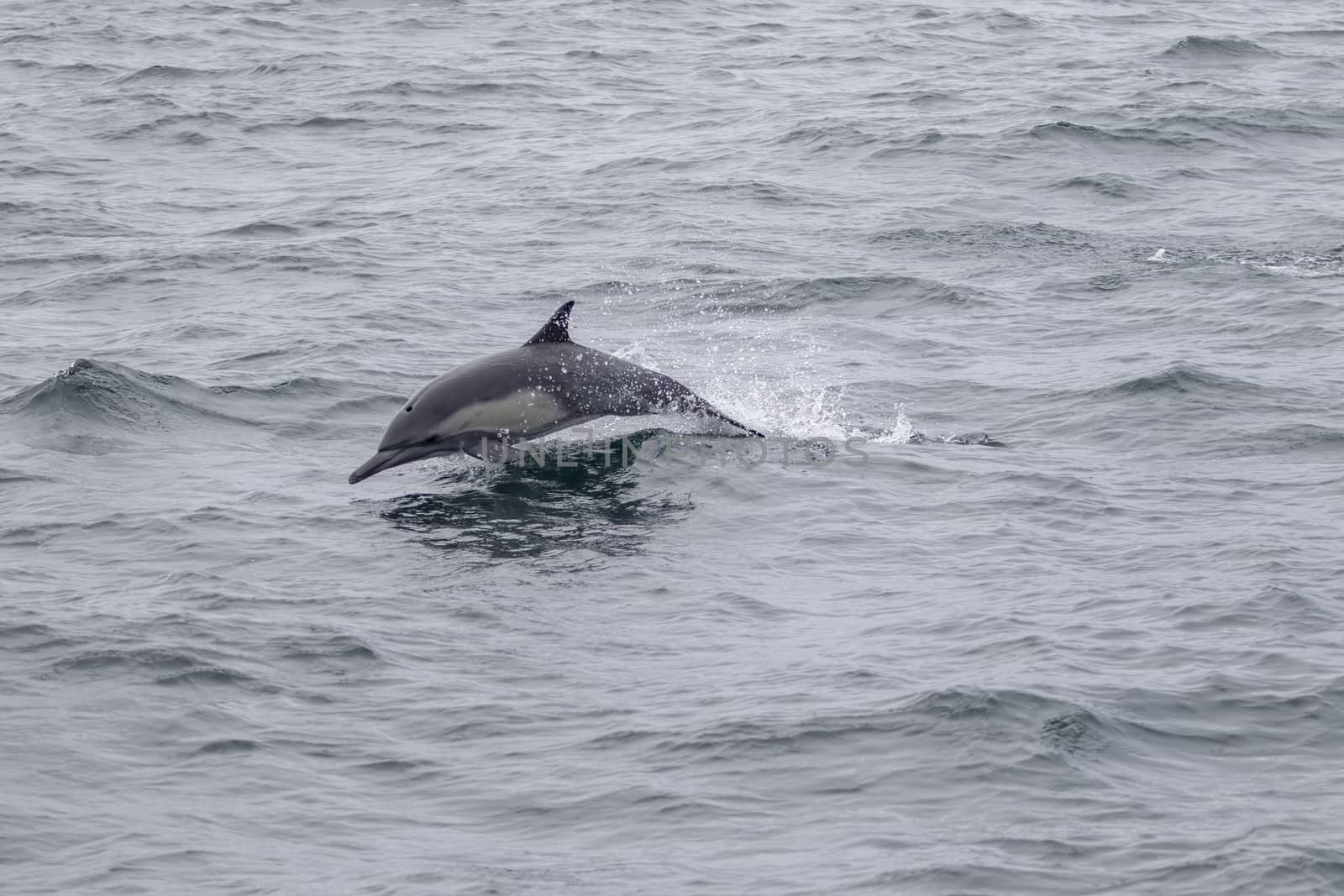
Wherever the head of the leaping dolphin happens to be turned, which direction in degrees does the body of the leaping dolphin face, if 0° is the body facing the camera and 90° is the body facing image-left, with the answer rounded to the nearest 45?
approximately 90°
